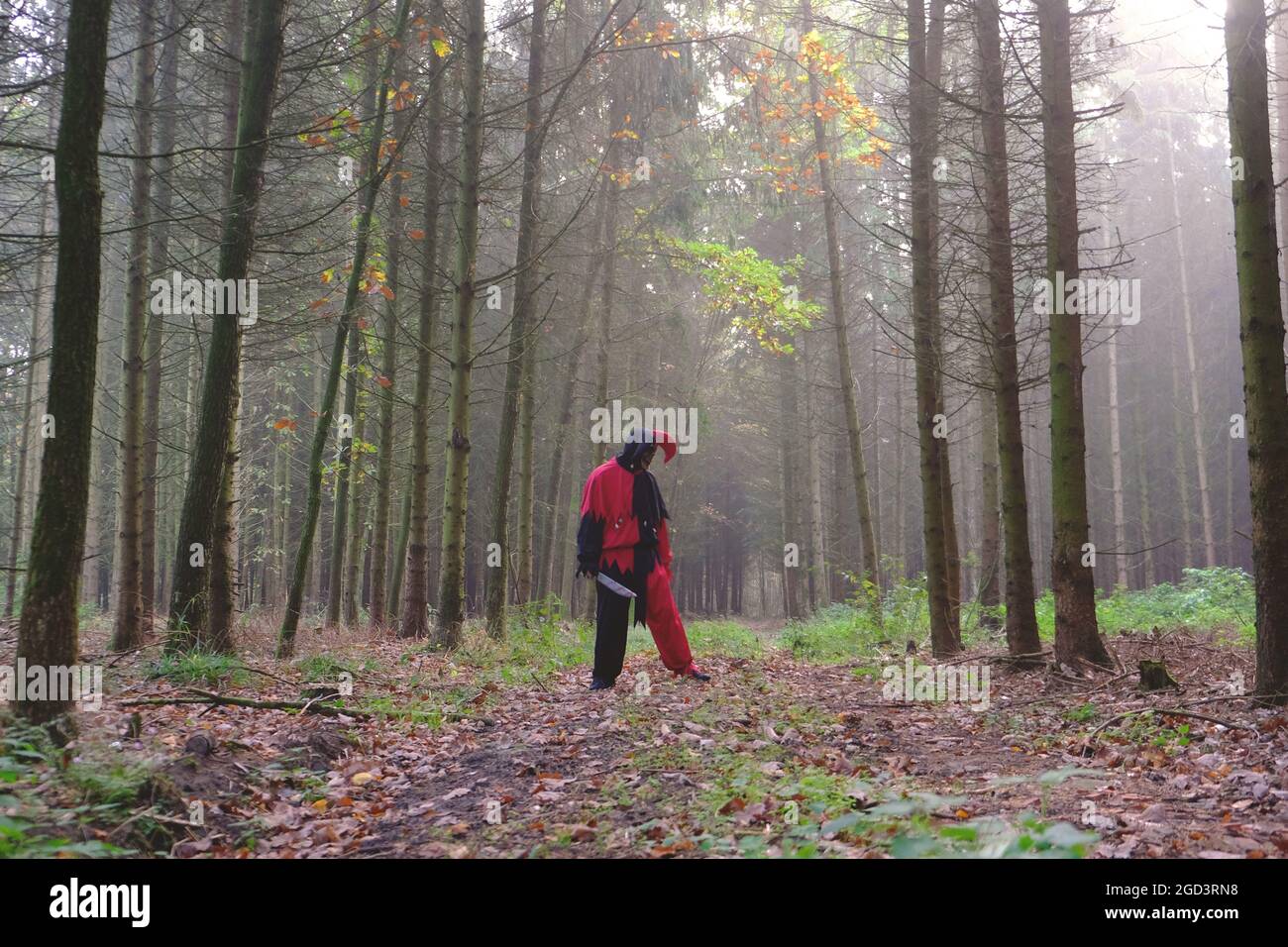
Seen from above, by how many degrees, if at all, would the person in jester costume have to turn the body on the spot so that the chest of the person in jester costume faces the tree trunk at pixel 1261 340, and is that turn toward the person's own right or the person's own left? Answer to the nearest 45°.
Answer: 0° — they already face it

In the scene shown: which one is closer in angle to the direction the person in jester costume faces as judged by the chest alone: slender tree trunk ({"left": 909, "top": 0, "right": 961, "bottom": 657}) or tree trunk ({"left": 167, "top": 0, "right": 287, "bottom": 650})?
the slender tree trunk

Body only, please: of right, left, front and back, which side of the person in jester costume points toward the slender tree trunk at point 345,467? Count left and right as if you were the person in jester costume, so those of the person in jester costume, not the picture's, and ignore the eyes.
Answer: back

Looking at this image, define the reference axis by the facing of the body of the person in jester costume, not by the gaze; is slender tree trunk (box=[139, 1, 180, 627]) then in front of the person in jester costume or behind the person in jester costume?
behind

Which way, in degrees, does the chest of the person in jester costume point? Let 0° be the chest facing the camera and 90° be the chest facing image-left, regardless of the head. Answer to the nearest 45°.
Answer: approximately 315°

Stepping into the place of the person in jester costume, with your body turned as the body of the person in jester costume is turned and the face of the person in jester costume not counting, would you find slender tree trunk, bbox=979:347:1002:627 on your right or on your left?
on your left

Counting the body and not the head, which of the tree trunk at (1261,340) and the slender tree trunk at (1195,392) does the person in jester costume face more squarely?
the tree trunk

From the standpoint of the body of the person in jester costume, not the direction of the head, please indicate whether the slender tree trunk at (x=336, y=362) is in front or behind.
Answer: behind
